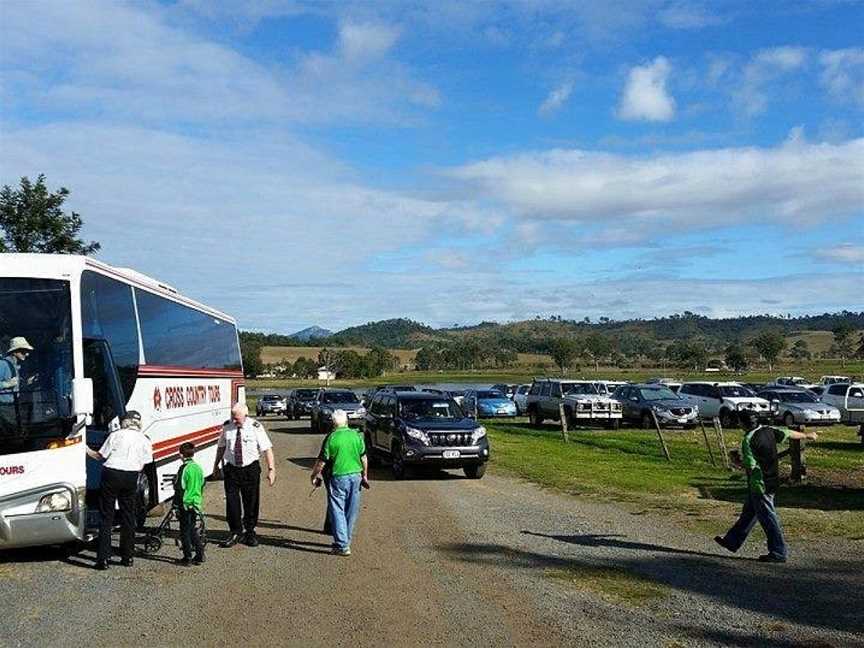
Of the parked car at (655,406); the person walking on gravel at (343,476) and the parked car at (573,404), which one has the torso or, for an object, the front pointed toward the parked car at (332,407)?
the person walking on gravel

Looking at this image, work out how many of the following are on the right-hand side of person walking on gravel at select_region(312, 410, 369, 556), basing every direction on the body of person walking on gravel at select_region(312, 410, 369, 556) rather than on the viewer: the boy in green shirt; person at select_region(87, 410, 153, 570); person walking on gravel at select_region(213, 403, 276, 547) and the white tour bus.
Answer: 0

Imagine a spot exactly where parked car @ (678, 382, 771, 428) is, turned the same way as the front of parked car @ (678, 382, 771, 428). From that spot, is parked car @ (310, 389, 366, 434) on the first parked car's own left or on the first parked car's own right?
on the first parked car's own right

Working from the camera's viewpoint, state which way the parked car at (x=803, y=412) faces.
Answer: facing the viewer and to the right of the viewer

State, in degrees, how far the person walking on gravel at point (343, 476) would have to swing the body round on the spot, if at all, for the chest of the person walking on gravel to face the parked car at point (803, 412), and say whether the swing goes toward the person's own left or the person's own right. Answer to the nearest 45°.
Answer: approximately 45° to the person's own right

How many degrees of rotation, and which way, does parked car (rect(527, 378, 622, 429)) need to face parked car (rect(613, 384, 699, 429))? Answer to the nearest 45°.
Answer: approximately 45° to its left

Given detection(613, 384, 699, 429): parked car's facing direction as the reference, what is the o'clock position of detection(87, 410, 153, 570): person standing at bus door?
The person standing at bus door is roughly at 2 o'clock from the parked car.

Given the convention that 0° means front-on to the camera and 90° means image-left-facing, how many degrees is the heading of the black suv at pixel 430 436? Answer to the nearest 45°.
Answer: approximately 315°

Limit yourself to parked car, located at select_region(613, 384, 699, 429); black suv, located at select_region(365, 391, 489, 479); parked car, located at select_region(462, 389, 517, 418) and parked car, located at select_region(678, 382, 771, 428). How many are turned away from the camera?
0

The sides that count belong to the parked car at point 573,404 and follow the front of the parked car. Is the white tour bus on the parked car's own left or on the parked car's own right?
on the parked car's own right

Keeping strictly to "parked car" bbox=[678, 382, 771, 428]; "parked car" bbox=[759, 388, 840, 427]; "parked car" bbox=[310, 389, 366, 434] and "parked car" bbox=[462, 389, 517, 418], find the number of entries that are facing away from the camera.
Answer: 0

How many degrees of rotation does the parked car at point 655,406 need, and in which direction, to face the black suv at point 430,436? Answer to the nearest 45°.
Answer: approximately 45° to its right

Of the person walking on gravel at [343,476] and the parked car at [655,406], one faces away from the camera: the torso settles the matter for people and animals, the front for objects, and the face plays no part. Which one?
the person walking on gravel

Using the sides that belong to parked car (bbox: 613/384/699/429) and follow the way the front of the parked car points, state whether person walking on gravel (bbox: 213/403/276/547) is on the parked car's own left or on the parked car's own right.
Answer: on the parked car's own right

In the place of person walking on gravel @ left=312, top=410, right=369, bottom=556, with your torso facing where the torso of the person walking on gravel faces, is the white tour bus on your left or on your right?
on your left

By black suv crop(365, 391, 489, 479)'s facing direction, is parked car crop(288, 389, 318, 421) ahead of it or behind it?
behind

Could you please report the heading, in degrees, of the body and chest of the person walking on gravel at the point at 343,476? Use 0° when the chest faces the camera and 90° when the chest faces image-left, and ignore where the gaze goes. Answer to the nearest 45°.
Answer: approximately 180°

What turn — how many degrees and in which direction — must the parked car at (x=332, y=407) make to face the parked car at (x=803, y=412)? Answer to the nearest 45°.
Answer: approximately 45° to its left

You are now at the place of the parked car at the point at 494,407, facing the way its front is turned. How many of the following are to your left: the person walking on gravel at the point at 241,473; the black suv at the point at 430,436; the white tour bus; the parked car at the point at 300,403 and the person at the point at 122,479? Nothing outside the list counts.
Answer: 0

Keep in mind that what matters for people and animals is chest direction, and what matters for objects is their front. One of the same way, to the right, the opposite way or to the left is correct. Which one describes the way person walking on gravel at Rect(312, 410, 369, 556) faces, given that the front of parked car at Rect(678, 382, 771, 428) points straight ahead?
the opposite way

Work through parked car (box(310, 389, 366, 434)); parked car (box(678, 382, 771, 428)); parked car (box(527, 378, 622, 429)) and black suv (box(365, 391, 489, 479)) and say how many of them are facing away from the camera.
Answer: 0
